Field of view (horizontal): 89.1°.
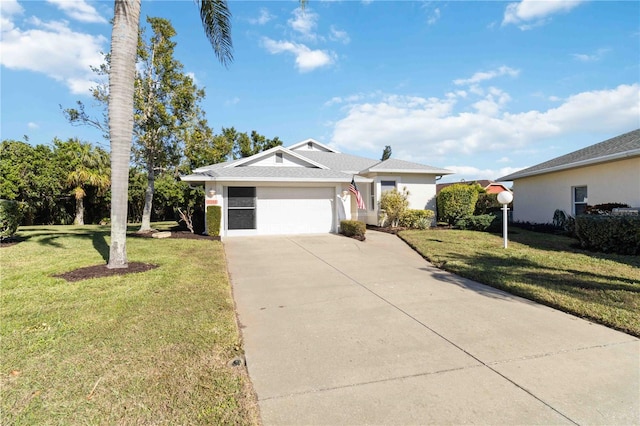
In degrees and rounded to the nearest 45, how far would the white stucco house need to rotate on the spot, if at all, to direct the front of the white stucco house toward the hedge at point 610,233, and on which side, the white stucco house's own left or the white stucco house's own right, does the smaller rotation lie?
approximately 45° to the white stucco house's own left

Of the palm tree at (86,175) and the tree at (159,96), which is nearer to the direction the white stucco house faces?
the tree

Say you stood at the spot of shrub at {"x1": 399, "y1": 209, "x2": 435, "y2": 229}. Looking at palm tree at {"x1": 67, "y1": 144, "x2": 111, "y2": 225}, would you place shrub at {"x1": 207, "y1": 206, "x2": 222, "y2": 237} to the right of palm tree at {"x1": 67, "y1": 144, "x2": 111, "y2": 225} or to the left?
left

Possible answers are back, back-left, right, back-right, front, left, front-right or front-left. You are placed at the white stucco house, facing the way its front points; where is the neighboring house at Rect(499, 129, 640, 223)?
left

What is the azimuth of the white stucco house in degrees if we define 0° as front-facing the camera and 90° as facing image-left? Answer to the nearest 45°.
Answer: approximately 0°

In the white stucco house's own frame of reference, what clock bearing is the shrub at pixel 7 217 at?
The shrub is roughly at 2 o'clock from the white stucco house.

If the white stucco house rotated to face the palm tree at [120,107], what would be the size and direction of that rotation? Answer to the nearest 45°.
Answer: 0° — it already faces it

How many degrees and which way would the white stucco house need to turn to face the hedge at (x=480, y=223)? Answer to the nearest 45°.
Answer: approximately 90° to its left

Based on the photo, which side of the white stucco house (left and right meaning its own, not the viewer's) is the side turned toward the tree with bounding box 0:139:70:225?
right

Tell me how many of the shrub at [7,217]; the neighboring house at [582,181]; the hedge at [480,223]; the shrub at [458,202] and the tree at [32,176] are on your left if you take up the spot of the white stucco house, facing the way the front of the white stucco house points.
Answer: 3

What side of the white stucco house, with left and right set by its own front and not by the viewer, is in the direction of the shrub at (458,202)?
left

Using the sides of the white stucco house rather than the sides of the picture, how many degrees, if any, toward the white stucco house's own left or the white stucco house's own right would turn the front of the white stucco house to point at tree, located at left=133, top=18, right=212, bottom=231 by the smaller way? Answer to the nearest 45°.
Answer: approximately 90° to the white stucco house's own right

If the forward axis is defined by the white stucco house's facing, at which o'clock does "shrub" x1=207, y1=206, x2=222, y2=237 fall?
The shrub is roughly at 2 o'clock from the white stucco house.
